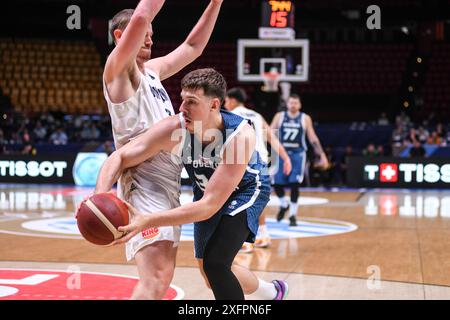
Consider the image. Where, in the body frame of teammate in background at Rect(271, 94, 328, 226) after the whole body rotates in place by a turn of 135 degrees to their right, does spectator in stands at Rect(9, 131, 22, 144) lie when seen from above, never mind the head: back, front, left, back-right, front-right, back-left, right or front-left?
front

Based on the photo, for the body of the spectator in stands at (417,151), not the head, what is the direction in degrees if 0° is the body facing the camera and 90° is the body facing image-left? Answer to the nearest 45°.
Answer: approximately 0°

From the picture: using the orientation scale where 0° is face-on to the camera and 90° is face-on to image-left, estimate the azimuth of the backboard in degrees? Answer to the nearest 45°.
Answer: approximately 0°

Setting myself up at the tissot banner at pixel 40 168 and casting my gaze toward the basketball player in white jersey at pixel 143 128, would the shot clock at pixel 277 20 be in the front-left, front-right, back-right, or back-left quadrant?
front-left

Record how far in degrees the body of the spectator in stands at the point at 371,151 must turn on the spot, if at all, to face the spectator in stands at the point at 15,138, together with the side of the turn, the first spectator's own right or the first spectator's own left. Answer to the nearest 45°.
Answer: approximately 90° to the first spectator's own right

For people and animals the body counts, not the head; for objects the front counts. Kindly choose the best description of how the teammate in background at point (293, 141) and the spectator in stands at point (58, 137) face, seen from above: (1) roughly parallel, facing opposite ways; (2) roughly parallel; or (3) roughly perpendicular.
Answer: roughly parallel

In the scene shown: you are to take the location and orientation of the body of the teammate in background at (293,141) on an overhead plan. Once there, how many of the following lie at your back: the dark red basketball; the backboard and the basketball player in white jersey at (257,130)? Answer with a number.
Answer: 1

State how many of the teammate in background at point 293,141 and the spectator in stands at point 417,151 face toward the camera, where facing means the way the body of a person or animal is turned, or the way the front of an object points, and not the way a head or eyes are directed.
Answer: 2

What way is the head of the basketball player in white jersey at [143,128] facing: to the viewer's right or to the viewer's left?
to the viewer's right

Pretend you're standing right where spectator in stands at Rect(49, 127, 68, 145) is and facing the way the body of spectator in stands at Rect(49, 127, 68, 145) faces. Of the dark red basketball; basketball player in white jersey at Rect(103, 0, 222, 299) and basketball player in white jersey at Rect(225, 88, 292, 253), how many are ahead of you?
3

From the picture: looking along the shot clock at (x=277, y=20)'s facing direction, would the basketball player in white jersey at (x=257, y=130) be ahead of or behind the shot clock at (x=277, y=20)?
ahead
